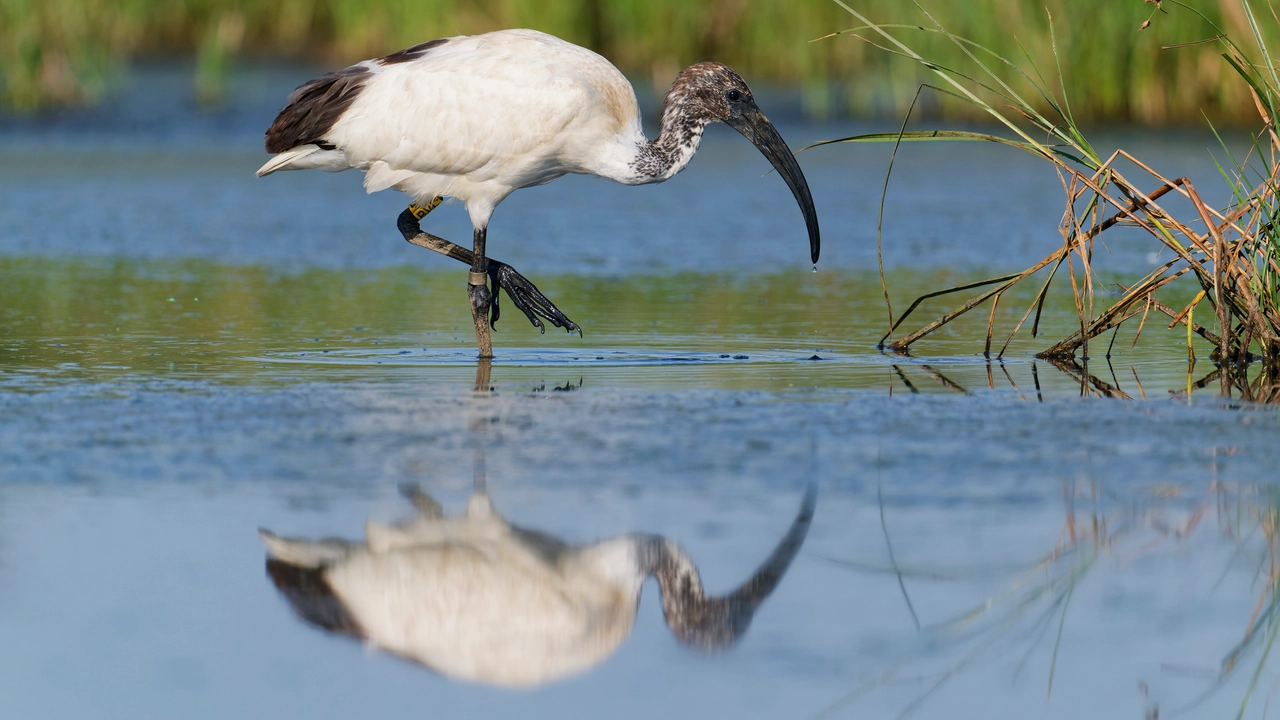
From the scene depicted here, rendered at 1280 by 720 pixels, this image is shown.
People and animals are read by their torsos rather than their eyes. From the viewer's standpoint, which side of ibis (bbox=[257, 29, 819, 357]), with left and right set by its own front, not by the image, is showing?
right
